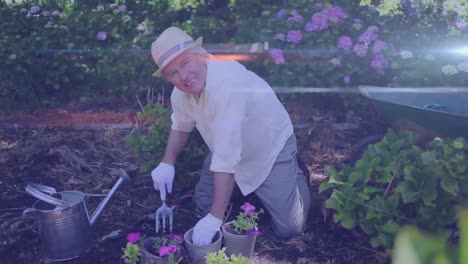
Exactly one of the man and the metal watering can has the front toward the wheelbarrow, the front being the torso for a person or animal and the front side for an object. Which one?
the metal watering can

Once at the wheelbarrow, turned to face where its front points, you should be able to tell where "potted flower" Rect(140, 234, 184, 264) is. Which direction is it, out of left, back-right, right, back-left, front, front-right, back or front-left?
front-left

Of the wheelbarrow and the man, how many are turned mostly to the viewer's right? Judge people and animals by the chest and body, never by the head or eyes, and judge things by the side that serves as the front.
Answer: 0

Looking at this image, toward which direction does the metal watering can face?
to the viewer's right

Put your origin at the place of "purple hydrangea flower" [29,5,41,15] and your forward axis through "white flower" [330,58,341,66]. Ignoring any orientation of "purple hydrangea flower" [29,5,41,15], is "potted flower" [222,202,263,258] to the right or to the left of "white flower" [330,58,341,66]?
right

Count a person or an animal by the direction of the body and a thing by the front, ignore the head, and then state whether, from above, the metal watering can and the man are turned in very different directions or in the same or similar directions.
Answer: very different directions

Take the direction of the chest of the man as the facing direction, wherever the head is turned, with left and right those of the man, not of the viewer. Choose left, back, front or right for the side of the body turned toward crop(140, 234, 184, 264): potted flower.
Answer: front

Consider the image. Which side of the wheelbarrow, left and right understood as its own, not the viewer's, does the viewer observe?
left

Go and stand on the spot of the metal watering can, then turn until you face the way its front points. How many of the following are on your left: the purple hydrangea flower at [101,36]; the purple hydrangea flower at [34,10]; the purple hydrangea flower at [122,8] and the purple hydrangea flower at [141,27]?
4

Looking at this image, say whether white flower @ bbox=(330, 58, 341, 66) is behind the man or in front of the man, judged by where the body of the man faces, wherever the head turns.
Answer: behind

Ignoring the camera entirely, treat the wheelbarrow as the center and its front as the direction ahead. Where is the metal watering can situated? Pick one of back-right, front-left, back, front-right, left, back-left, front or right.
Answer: front-left

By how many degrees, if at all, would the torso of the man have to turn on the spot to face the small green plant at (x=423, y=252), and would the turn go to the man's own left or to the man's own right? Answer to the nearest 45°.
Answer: approximately 45° to the man's own left

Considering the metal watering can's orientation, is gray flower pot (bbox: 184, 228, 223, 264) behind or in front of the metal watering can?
in front

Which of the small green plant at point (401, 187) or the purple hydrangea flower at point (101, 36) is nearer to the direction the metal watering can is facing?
the small green plant

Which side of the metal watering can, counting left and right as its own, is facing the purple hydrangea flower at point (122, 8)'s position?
left

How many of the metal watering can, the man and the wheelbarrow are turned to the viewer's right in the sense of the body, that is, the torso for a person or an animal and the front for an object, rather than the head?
1

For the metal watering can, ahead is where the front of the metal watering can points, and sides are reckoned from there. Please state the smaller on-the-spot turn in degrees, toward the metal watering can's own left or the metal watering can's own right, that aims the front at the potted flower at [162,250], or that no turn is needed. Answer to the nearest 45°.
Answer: approximately 45° to the metal watering can's own right

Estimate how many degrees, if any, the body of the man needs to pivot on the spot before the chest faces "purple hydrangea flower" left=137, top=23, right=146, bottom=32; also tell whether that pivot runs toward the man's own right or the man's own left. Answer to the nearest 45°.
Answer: approximately 135° to the man's own right

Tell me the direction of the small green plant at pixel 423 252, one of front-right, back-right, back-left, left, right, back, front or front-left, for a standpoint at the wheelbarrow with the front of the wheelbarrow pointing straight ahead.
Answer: left
